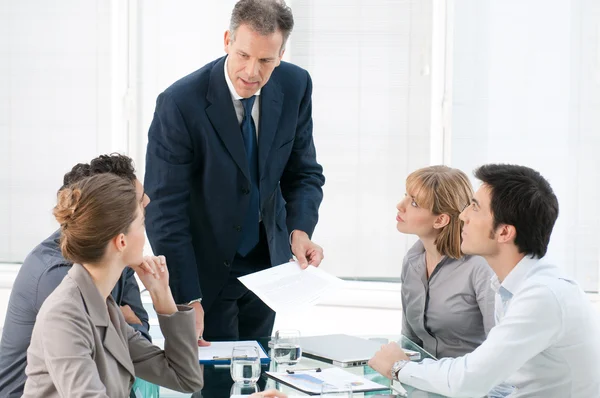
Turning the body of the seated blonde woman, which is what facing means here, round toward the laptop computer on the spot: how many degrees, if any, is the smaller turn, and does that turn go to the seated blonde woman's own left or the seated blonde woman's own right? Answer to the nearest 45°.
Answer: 0° — they already face it

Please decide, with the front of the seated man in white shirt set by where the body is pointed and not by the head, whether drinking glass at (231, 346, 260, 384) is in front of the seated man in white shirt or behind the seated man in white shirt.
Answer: in front

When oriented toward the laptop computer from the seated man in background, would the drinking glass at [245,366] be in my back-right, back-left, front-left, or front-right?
front-right

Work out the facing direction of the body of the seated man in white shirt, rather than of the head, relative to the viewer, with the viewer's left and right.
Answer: facing to the left of the viewer

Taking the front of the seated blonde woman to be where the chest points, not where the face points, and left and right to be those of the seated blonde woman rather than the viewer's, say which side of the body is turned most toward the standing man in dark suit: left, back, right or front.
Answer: front

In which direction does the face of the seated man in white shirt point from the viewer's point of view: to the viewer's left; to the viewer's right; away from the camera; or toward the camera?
to the viewer's left

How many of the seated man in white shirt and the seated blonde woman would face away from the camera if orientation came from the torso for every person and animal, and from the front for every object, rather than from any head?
0

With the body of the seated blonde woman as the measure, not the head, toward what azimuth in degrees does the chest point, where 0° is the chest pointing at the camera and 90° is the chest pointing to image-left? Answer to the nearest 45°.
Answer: approximately 45°

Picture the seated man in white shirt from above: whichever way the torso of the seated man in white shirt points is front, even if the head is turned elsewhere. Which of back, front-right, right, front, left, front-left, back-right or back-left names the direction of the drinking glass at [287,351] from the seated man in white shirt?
front

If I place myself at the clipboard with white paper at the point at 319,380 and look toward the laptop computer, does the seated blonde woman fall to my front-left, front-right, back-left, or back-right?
front-right

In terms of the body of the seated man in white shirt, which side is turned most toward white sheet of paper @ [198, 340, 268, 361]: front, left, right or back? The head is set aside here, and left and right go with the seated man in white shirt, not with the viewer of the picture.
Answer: front

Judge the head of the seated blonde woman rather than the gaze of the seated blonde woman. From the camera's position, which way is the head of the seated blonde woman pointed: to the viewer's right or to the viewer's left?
to the viewer's left
